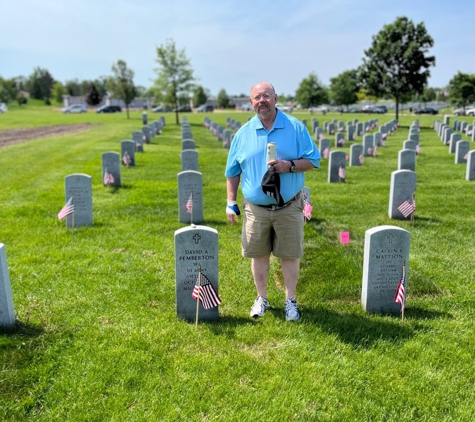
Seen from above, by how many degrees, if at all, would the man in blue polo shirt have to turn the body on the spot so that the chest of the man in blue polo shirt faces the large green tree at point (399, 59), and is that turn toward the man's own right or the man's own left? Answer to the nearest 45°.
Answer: approximately 180°

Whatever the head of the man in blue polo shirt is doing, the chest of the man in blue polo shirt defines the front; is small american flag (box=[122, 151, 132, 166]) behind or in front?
behind

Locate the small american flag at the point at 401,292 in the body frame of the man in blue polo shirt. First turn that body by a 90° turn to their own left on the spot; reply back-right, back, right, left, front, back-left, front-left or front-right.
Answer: front

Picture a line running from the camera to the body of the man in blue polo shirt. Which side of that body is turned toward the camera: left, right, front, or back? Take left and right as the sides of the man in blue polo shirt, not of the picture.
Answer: front

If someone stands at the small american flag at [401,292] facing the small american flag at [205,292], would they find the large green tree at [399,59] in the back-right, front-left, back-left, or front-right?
back-right

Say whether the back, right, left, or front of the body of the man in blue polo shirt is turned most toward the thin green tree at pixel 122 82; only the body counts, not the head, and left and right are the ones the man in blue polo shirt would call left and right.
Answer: back
